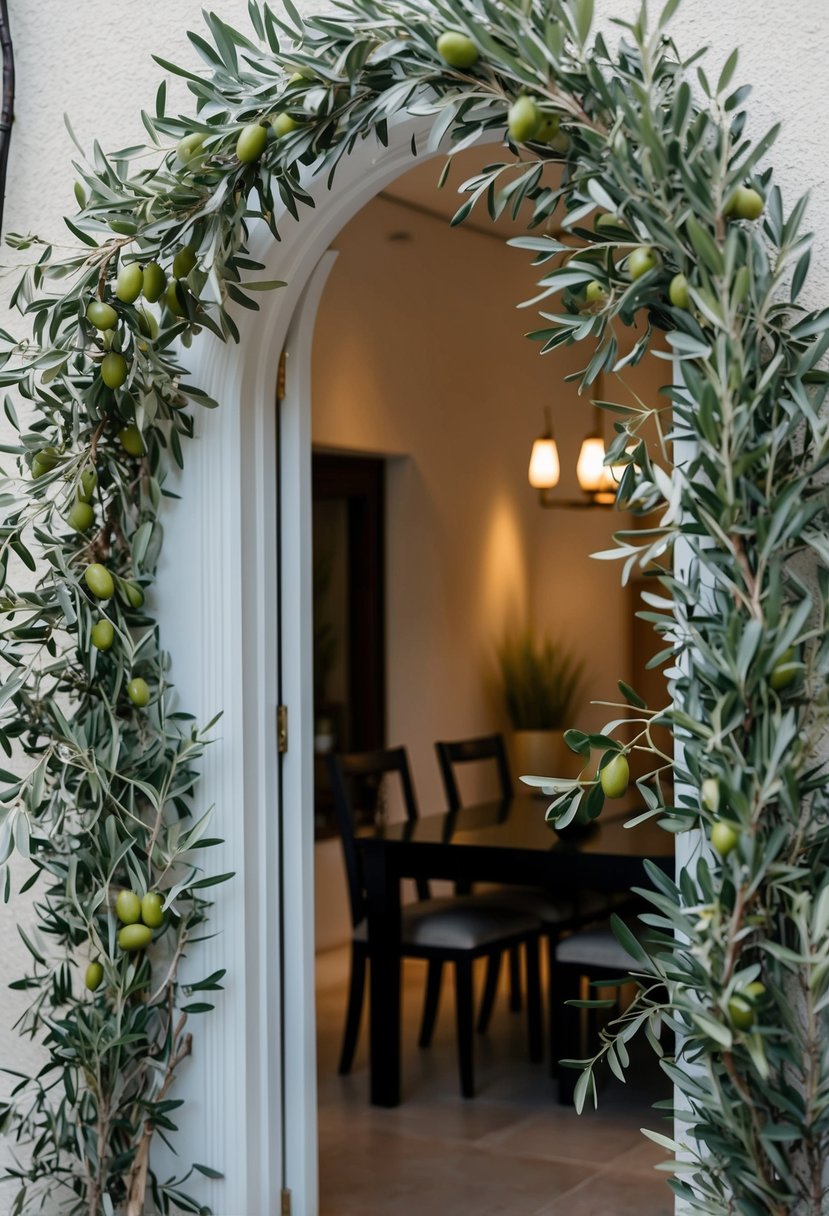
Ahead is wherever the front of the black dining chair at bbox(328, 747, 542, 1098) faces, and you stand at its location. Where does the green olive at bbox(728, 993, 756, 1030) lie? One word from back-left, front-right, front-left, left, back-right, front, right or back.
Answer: front-right

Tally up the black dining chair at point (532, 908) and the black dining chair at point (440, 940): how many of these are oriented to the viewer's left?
0

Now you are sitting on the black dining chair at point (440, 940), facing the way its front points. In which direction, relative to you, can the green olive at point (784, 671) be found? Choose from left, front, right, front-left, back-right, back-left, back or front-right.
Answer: front-right

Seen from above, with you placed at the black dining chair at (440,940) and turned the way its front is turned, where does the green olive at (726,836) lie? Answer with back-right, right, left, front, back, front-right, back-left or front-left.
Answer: front-right

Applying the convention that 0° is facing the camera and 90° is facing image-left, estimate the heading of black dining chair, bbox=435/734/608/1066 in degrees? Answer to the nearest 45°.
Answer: approximately 315°

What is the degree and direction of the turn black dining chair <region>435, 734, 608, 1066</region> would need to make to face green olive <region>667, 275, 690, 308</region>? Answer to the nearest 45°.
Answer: approximately 45° to its right

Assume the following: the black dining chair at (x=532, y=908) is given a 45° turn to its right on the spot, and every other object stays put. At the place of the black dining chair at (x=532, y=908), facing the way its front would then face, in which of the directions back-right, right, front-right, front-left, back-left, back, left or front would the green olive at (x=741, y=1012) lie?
front
